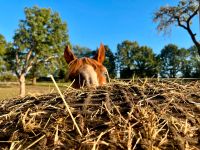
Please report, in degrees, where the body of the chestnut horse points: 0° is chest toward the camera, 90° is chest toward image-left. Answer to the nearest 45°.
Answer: approximately 0°
